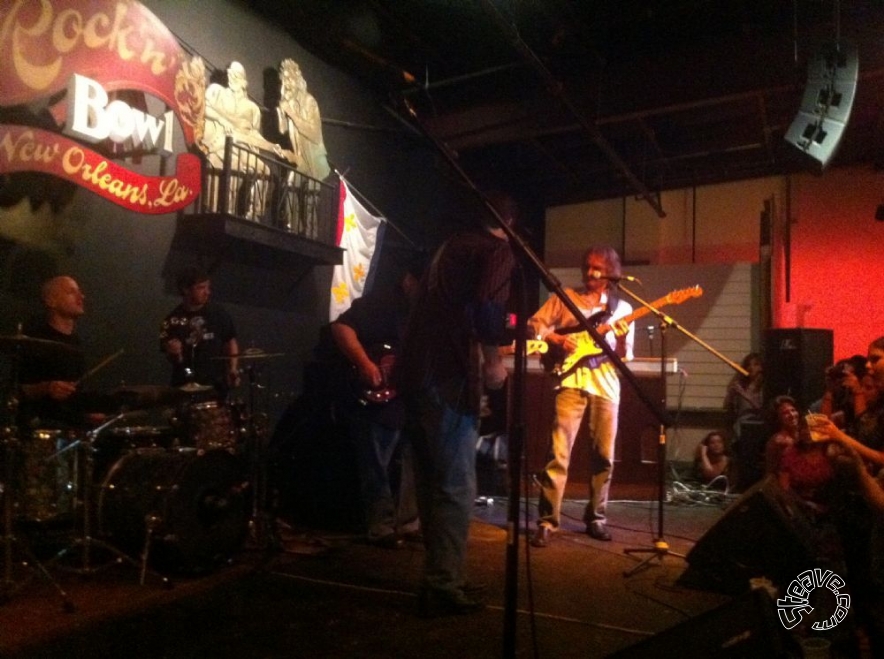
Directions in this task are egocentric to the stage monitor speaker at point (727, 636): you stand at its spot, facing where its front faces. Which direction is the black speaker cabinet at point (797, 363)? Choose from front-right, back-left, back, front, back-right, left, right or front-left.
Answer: right

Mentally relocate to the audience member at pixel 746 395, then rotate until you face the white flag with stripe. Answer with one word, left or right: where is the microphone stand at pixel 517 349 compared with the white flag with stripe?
left

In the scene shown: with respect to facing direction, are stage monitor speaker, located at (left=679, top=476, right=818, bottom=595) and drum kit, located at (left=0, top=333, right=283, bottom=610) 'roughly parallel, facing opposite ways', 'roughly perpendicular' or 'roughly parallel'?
roughly parallel, facing opposite ways

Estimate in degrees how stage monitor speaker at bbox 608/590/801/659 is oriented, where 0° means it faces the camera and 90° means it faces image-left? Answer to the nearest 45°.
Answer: approximately 90°

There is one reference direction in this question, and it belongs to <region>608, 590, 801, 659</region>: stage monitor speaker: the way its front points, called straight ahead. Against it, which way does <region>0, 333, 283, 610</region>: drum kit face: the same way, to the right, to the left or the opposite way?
the opposite way

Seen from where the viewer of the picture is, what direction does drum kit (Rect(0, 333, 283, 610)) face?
facing the viewer and to the right of the viewer

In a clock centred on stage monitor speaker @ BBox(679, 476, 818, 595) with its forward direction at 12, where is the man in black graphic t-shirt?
The man in black graphic t-shirt is roughly at 12 o'clock from the stage monitor speaker.

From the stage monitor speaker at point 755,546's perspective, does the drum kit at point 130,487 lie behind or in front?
in front

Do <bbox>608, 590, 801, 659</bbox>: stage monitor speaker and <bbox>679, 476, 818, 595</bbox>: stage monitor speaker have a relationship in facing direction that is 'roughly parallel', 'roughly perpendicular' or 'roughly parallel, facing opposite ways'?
roughly parallel

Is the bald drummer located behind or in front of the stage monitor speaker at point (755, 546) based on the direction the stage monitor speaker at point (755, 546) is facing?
in front

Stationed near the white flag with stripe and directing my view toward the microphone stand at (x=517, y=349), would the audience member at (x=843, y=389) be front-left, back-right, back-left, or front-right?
front-left

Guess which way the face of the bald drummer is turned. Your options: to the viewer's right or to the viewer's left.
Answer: to the viewer's right
